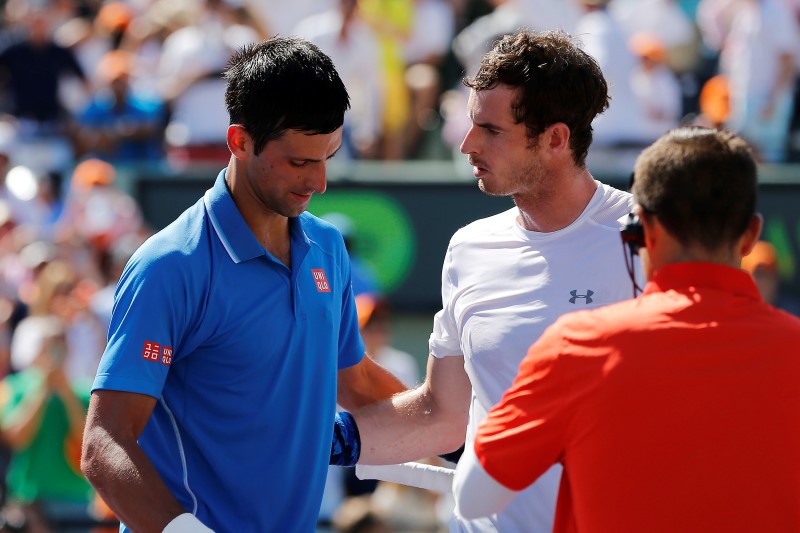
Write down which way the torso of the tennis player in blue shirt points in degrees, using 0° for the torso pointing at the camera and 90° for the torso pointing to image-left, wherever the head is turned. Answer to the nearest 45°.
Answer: approximately 315°

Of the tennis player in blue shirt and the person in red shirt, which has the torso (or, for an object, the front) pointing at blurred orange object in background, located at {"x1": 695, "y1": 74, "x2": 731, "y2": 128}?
the person in red shirt

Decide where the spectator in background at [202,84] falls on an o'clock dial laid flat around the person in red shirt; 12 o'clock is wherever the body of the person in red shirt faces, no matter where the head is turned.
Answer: The spectator in background is roughly at 11 o'clock from the person in red shirt.

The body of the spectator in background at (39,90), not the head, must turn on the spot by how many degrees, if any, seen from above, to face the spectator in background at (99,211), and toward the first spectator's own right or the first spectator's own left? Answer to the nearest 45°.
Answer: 0° — they already face them

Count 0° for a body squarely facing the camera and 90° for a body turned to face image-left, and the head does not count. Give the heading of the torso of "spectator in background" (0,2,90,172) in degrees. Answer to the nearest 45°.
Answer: approximately 0°

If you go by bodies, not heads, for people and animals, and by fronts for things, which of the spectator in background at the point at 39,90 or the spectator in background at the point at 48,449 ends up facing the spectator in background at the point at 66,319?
the spectator in background at the point at 39,90
